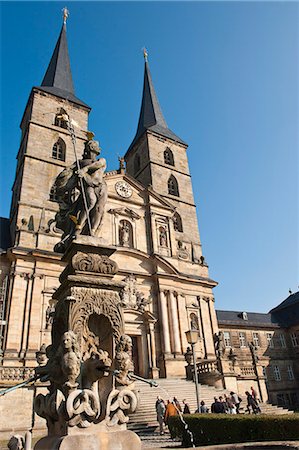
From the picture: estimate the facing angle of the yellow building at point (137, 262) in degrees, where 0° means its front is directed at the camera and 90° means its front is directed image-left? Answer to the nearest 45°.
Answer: approximately 315°

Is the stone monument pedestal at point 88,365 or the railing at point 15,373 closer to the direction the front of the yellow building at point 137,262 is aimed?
the stone monument pedestal

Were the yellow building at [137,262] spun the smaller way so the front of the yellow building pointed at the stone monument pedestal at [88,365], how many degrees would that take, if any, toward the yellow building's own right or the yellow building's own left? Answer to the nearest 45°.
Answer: approximately 45° to the yellow building's own right
